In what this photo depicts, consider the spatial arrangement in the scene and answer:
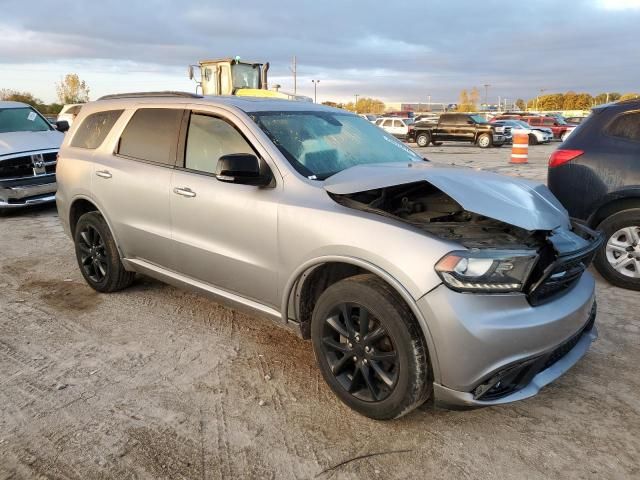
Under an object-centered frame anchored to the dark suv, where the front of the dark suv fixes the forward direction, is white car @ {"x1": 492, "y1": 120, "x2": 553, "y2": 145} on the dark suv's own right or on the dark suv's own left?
on the dark suv's own left

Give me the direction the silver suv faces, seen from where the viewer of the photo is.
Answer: facing the viewer and to the right of the viewer

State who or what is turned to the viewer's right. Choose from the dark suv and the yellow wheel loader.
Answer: the dark suv
